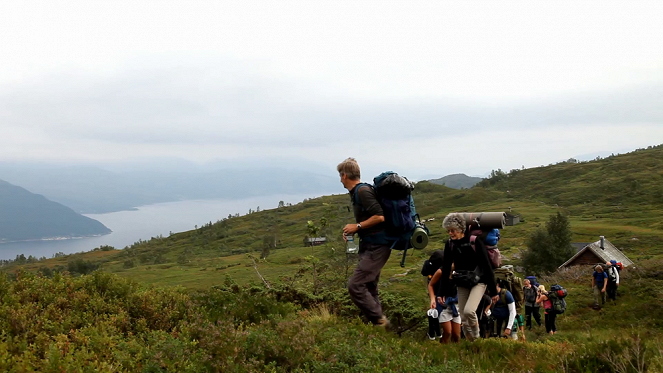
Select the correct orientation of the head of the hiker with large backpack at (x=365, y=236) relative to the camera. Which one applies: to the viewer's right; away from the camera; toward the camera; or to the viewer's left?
to the viewer's left

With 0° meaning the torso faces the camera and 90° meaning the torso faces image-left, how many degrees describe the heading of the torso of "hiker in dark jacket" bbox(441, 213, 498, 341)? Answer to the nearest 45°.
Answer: approximately 45°

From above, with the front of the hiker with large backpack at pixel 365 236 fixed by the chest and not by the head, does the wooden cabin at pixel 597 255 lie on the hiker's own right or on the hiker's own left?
on the hiker's own right

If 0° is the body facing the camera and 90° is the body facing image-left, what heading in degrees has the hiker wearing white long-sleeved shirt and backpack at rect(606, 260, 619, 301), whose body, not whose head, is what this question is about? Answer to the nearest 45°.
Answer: approximately 45°

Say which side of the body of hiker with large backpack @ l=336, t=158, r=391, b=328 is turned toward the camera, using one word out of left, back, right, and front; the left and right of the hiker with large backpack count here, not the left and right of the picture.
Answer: left

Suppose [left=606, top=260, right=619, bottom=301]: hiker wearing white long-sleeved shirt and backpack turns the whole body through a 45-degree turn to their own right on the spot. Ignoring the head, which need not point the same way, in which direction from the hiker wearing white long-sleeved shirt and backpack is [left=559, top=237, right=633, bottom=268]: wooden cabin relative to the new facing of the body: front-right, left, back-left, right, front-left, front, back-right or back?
right
